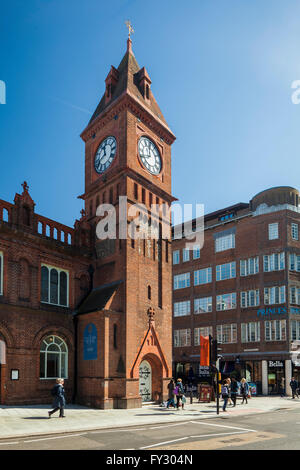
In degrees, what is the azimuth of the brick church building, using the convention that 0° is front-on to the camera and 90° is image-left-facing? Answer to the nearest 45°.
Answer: approximately 315°

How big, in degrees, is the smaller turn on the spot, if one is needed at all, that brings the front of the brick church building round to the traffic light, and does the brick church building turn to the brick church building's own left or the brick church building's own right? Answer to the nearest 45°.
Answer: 0° — it already faces it
